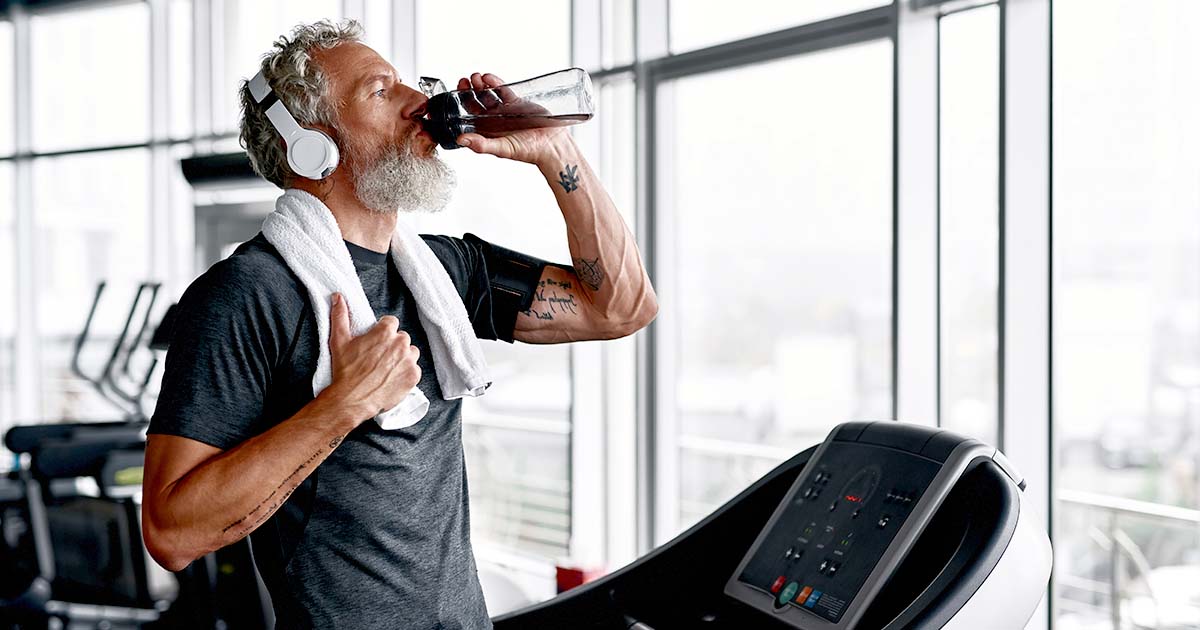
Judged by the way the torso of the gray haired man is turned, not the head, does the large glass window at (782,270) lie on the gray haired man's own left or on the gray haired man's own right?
on the gray haired man's own left

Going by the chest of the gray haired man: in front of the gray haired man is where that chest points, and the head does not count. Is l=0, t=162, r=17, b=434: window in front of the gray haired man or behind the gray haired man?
behind

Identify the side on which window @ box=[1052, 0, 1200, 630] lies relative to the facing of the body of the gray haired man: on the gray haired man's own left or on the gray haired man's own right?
on the gray haired man's own left

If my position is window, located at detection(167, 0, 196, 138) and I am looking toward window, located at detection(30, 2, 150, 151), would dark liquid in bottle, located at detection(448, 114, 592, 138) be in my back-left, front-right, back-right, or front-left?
back-left

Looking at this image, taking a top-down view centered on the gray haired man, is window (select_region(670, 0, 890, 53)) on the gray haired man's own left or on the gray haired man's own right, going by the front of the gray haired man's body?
on the gray haired man's own left

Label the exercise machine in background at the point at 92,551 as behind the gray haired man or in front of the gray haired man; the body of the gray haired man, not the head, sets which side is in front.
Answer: behind

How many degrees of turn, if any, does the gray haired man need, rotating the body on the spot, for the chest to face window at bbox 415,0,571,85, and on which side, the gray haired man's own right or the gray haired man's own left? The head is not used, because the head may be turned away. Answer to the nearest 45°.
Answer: approximately 135° to the gray haired man's own left

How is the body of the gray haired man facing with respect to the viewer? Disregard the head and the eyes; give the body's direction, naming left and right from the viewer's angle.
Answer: facing the viewer and to the right of the viewer

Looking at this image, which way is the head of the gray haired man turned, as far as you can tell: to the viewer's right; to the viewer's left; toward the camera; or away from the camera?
to the viewer's right
